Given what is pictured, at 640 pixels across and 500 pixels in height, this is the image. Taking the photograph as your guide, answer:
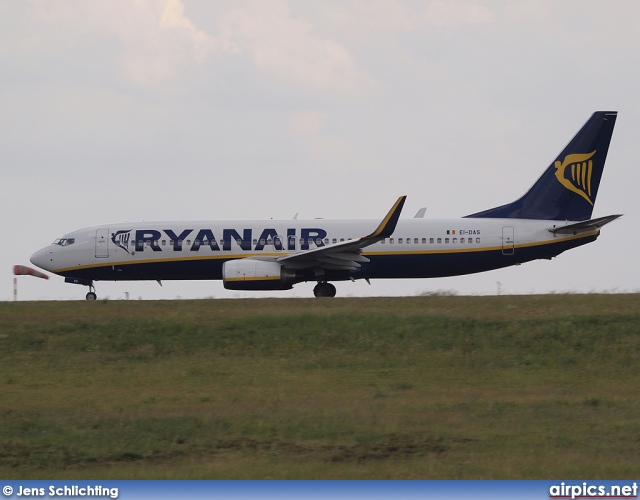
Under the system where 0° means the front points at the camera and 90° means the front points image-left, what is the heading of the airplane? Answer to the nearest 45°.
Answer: approximately 90°
